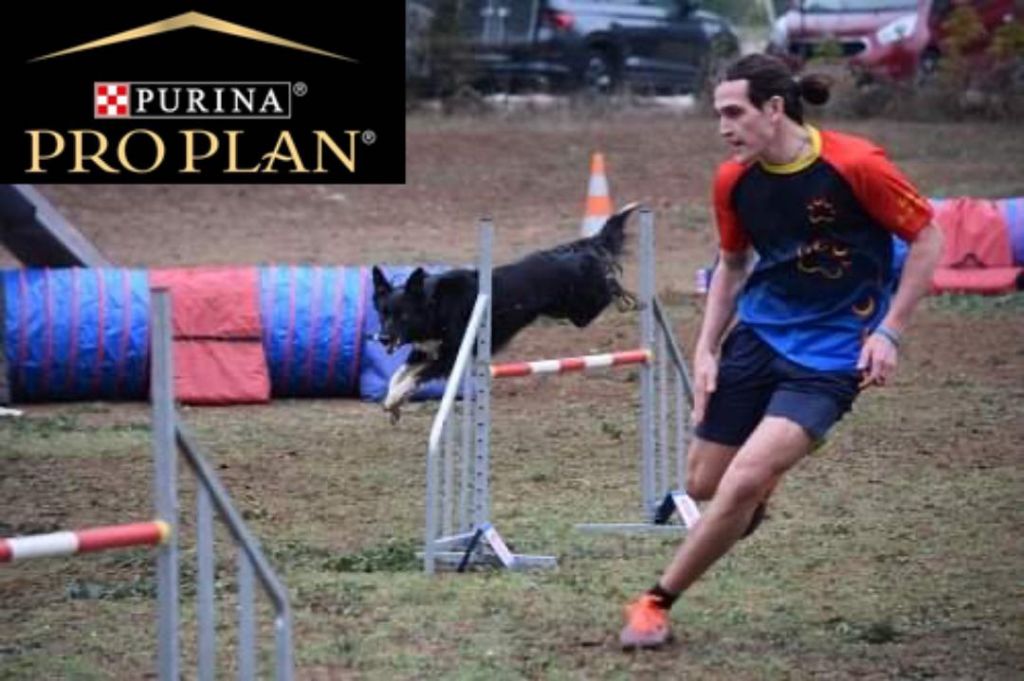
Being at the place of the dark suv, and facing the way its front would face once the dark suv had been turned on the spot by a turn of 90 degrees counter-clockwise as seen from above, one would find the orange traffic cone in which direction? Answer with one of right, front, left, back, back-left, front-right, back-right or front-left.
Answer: back-left

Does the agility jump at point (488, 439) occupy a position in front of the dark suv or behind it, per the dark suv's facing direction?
behind

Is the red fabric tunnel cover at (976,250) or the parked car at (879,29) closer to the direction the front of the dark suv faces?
the parked car

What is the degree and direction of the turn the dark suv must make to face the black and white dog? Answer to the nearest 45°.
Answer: approximately 135° to its right

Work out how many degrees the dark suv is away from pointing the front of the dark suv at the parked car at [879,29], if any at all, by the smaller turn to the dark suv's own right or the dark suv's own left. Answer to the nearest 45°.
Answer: approximately 45° to the dark suv's own right

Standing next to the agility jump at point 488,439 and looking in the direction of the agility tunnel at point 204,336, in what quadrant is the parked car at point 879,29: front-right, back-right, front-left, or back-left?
front-right

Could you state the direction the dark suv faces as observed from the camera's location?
facing away from the viewer and to the right of the viewer

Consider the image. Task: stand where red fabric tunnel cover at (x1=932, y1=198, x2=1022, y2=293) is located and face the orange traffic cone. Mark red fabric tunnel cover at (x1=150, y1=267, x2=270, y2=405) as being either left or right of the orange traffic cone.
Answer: left
